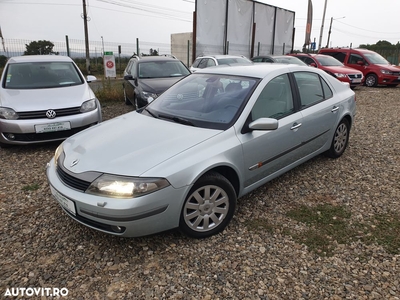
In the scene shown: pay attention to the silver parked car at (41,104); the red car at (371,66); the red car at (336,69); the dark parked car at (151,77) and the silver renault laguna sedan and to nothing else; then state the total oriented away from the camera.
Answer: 0

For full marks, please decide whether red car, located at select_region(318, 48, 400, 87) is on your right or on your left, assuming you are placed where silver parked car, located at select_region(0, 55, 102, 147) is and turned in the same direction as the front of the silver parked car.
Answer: on your left

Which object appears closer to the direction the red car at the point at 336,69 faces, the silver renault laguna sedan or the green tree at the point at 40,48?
the silver renault laguna sedan

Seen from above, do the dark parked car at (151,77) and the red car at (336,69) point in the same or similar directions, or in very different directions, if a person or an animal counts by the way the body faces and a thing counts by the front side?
same or similar directions

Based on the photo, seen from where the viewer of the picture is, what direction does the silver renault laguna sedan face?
facing the viewer and to the left of the viewer

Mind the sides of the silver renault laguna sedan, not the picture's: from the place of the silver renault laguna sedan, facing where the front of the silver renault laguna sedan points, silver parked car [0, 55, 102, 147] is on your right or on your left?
on your right

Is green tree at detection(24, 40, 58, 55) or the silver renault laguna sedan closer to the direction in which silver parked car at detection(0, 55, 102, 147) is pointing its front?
the silver renault laguna sedan

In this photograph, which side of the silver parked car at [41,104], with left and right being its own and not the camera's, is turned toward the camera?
front

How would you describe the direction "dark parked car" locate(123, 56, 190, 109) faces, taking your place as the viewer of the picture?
facing the viewer and to the right of the viewer

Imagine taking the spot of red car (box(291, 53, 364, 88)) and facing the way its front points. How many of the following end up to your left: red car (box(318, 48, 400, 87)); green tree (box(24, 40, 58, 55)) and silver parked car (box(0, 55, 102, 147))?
1

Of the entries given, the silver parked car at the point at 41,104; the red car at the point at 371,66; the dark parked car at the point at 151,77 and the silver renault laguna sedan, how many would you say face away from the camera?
0

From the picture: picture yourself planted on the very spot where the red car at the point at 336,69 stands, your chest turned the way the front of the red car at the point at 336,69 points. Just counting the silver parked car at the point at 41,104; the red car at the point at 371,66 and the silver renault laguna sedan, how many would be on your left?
1

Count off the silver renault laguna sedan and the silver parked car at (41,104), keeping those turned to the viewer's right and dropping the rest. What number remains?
0

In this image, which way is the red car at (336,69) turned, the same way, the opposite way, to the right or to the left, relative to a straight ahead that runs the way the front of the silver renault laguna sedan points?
to the left

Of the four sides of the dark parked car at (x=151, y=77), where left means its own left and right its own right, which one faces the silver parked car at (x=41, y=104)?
right

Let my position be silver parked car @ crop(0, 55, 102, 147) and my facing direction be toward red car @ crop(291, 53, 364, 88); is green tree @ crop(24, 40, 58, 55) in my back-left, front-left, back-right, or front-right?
front-left

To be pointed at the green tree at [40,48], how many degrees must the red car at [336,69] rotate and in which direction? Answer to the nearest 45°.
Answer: approximately 135° to its right
